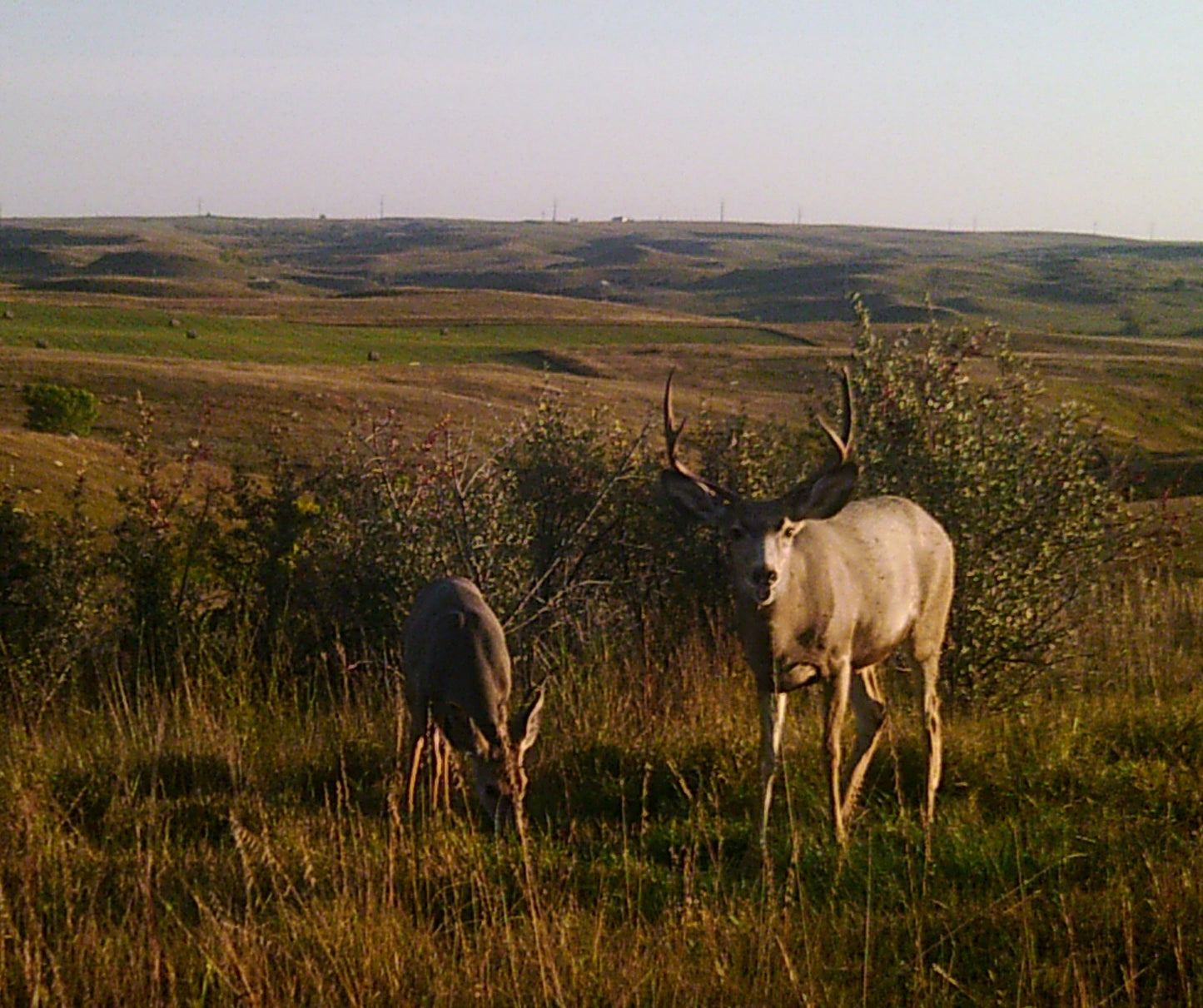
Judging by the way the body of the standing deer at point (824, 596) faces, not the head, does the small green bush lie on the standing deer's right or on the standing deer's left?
on the standing deer's right

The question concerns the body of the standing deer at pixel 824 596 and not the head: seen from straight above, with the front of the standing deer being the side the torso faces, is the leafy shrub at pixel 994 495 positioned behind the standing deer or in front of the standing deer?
behind

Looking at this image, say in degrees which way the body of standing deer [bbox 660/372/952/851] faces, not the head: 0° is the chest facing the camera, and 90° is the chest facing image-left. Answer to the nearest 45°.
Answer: approximately 45°
